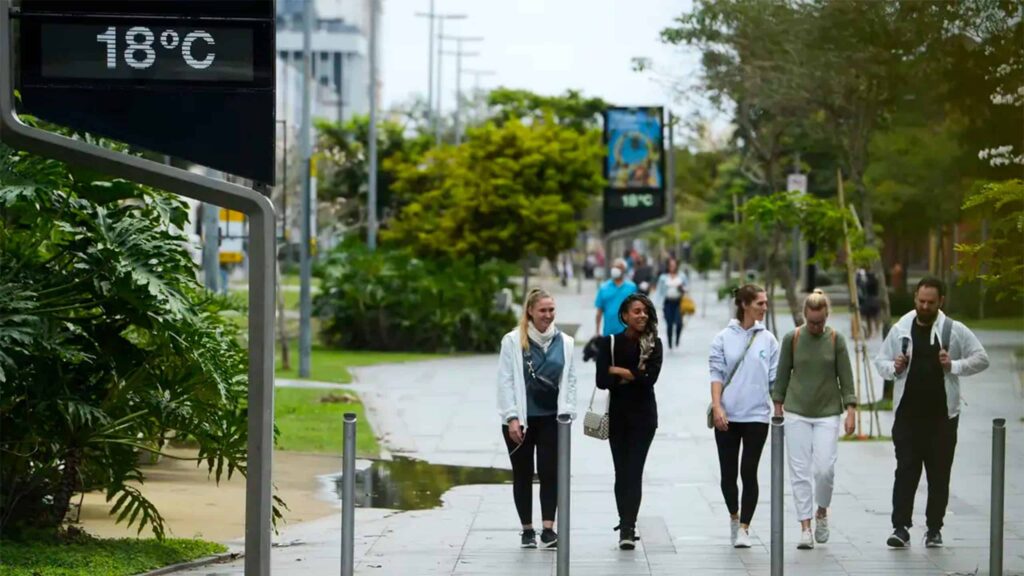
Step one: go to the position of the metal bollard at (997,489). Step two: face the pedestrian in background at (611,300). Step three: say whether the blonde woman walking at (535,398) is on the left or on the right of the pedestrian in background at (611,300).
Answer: left

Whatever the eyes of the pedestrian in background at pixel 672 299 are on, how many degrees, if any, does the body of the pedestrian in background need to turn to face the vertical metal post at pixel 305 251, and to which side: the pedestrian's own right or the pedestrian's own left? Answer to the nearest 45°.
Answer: approximately 45° to the pedestrian's own right

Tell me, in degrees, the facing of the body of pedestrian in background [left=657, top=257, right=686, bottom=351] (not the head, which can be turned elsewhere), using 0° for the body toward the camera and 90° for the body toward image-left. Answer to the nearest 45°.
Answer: approximately 0°

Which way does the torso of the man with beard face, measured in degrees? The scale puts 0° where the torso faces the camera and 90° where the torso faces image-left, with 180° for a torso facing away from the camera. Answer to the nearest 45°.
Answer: approximately 0°

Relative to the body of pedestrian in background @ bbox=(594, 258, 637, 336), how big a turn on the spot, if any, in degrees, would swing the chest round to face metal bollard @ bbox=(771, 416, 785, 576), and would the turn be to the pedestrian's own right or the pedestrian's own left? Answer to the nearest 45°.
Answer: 0° — they already face it

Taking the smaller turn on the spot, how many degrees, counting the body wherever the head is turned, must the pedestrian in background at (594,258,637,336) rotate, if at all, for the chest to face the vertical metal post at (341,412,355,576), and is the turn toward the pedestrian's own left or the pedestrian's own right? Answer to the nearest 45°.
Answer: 0° — they already face it

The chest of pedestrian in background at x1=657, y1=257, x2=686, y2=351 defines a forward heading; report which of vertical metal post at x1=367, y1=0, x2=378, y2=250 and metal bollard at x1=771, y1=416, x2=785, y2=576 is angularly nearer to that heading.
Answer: the metal bollard

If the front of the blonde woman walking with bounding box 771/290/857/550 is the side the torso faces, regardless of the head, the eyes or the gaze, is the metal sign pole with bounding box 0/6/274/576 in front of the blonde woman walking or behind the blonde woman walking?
in front
